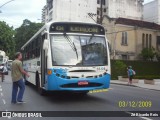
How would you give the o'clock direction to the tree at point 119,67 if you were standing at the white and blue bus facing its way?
The tree is roughly at 8 o'clock from the white and blue bus.
